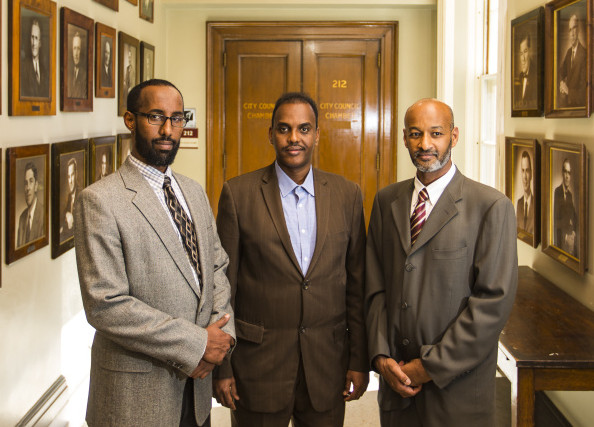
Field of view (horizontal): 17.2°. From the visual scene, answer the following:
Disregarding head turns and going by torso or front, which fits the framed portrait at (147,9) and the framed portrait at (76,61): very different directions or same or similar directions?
same or similar directions

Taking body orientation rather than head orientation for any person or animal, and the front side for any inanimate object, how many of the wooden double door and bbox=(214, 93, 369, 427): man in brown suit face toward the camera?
2

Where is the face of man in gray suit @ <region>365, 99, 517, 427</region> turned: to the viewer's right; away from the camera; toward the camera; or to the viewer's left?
toward the camera

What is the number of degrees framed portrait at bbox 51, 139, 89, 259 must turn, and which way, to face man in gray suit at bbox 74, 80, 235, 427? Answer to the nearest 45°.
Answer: approximately 45° to its right

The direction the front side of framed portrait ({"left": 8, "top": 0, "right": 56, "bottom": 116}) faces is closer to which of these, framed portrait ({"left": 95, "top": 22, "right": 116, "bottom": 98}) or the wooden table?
the wooden table

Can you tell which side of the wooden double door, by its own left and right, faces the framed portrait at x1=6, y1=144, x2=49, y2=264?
front

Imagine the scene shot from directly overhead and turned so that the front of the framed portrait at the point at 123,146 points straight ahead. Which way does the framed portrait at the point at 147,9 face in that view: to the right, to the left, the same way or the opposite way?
the same way

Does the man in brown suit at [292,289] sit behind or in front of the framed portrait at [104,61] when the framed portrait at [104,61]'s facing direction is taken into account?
in front

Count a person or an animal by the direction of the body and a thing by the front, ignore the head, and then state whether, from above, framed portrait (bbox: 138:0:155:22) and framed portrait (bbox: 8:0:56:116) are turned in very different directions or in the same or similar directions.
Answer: same or similar directions

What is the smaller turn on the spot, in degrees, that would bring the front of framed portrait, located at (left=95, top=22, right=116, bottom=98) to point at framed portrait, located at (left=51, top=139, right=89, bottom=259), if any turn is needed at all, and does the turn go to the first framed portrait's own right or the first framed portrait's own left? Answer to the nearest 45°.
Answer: approximately 45° to the first framed portrait's own right

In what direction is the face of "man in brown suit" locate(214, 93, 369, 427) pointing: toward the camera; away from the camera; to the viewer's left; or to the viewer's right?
toward the camera

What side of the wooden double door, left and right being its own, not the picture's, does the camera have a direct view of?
front

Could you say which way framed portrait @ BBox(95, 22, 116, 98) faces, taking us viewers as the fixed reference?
facing the viewer and to the right of the viewer

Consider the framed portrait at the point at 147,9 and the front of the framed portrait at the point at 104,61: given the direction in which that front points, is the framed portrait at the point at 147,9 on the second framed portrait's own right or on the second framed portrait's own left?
on the second framed portrait's own left
